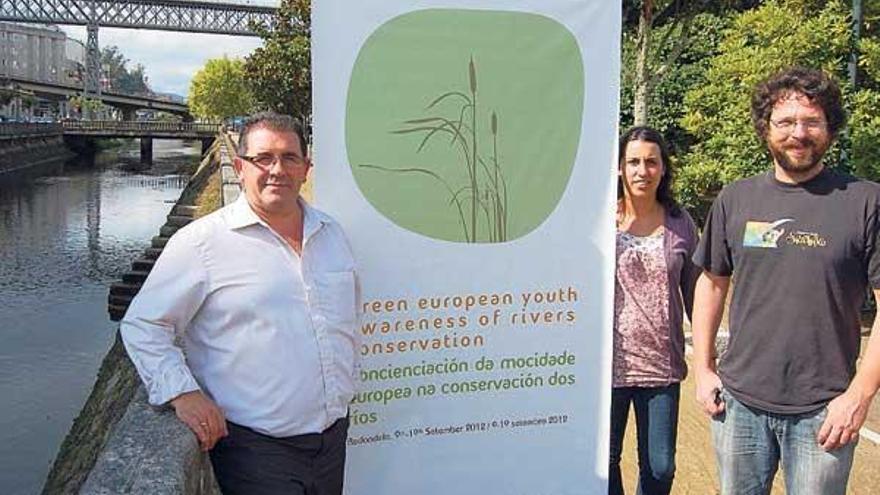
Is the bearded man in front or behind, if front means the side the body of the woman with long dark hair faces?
in front

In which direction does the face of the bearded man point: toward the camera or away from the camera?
toward the camera

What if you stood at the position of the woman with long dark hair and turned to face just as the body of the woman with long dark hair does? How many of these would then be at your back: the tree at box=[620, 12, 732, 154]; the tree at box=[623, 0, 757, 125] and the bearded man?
2

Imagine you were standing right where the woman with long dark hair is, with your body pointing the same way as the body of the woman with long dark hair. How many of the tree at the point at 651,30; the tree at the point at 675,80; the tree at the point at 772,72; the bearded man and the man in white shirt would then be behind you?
3

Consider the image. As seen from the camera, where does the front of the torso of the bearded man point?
toward the camera

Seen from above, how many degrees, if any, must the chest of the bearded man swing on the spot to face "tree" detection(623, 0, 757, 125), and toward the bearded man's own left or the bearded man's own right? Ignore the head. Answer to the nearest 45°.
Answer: approximately 180°

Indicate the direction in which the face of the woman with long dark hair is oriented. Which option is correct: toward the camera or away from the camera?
toward the camera

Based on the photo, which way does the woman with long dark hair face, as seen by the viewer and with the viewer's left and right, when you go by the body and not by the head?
facing the viewer

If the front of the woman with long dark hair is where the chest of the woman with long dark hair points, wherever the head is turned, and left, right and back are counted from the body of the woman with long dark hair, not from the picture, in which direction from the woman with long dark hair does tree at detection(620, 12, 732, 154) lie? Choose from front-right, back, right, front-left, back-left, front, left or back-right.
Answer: back

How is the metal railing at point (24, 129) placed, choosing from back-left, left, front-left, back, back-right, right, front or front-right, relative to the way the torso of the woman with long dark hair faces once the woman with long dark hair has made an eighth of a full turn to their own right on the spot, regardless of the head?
right

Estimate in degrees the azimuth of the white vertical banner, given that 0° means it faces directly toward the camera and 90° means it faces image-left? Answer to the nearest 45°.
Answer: approximately 0°

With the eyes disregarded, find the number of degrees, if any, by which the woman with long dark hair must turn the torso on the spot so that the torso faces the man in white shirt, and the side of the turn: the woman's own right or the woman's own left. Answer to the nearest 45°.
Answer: approximately 45° to the woman's own right

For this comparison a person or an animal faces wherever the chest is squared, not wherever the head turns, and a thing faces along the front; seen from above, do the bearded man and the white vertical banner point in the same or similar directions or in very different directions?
same or similar directions

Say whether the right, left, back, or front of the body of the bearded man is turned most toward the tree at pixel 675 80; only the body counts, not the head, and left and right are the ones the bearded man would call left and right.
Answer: back

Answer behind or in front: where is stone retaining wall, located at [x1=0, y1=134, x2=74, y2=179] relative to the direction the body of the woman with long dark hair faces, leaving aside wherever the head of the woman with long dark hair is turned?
behind

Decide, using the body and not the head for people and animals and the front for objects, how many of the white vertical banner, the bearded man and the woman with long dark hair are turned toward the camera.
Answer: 3
